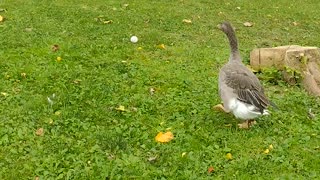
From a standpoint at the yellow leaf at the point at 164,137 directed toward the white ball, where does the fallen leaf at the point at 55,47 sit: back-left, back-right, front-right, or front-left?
front-left

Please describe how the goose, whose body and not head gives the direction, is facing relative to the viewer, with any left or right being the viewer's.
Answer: facing away from the viewer and to the left of the viewer

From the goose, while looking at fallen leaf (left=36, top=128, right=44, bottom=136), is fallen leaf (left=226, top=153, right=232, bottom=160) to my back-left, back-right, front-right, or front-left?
front-left

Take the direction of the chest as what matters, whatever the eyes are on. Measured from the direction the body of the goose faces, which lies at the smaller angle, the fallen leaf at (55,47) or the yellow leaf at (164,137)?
the fallen leaf

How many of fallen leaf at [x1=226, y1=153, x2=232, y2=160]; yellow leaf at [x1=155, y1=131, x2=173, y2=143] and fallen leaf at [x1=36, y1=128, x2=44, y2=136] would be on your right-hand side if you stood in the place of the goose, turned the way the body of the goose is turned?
0

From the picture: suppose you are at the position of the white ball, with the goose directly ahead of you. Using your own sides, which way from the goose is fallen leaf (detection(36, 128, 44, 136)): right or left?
right

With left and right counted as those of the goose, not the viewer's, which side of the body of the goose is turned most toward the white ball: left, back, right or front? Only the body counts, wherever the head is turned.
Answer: front

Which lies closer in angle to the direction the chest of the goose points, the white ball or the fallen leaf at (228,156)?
the white ball

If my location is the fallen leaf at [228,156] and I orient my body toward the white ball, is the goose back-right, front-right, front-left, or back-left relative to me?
front-right

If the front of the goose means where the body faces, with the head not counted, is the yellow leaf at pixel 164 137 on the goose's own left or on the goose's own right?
on the goose's own left

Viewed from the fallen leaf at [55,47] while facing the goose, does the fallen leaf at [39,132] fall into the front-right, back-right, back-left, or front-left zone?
front-right

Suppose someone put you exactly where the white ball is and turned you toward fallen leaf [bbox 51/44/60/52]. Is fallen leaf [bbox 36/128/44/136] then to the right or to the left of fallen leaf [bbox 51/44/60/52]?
left

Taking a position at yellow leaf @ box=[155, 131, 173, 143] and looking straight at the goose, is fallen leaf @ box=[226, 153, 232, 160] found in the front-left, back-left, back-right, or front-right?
front-right

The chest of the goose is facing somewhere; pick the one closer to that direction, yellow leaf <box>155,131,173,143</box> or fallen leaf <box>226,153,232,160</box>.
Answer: the yellow leaf

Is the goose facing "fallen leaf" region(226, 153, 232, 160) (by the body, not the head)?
no

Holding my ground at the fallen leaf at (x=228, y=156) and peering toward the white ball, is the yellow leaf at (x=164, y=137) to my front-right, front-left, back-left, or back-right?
front-left
